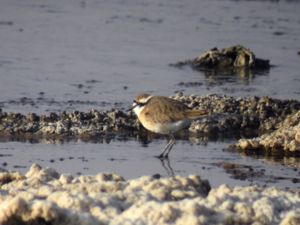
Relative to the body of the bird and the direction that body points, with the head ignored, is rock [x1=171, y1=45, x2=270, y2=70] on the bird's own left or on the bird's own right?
on the bird's own right

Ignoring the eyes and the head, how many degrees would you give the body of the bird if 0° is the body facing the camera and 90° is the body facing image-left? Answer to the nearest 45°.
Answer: approximately 90°
